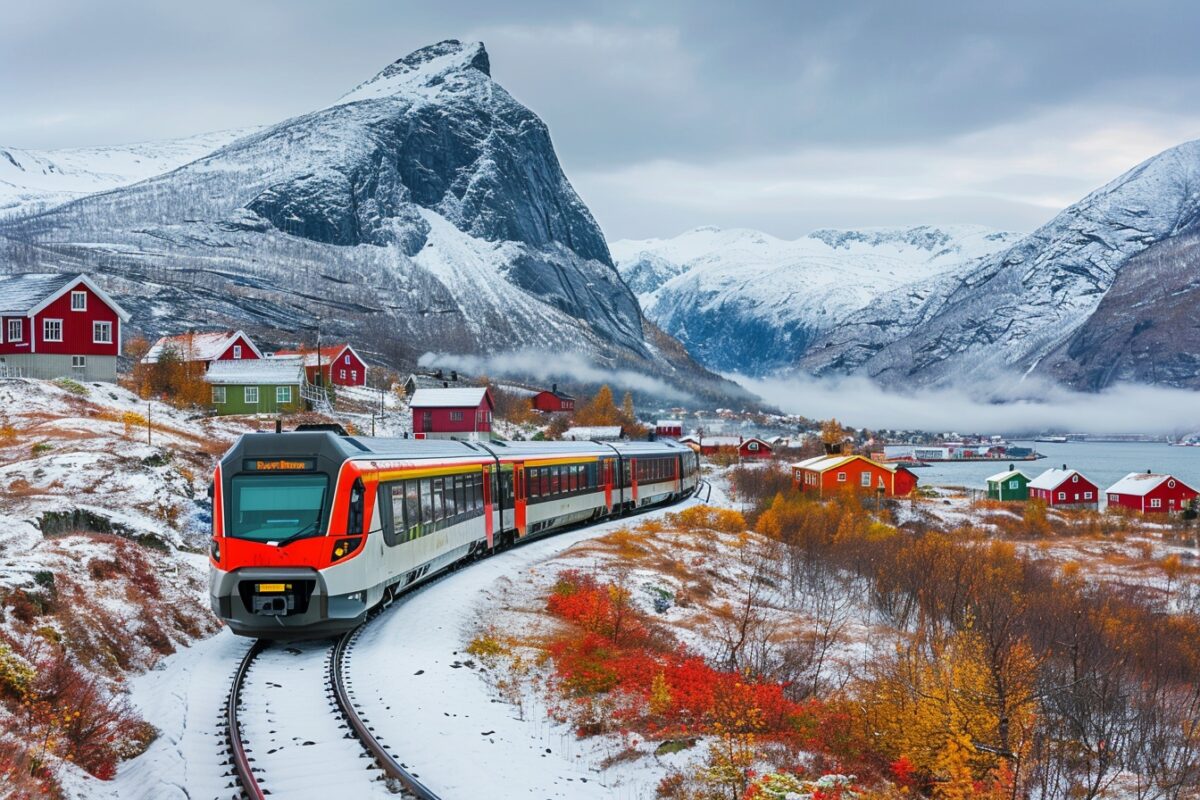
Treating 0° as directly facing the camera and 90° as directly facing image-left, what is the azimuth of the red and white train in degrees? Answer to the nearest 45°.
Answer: approximately 45°
